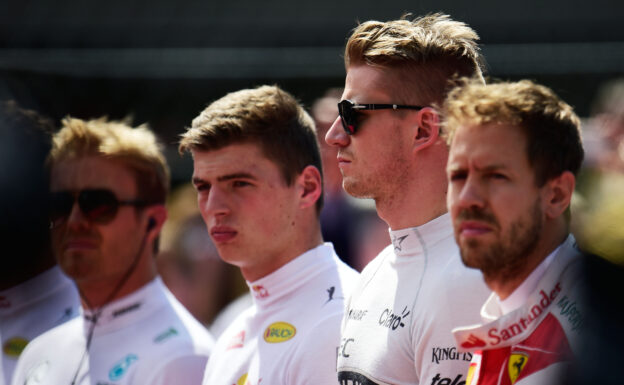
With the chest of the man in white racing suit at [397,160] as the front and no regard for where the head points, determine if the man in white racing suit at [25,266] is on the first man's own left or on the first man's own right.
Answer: on the first man's own right

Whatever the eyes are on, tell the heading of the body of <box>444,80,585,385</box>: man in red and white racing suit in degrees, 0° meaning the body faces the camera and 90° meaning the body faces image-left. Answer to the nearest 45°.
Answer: approximately 45°

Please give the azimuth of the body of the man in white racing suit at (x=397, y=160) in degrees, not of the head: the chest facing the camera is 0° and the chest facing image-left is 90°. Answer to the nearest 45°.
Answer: approximately 45°

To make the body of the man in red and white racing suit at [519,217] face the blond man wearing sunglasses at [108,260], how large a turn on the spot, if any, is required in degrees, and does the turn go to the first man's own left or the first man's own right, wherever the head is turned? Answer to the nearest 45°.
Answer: approximately 90° to the first man's own right

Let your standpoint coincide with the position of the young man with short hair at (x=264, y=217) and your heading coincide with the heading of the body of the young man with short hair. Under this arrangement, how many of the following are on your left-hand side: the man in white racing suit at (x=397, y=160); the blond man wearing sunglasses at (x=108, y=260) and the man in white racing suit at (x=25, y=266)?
1

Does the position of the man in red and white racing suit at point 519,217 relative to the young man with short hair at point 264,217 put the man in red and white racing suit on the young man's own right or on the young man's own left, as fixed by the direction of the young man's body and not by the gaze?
on the young man's own left

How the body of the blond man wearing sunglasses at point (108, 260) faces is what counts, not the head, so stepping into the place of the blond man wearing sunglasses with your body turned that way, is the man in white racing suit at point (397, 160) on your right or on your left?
on your left

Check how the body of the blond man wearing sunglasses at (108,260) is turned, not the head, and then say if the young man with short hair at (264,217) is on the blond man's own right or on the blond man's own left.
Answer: on the blond man's own left
